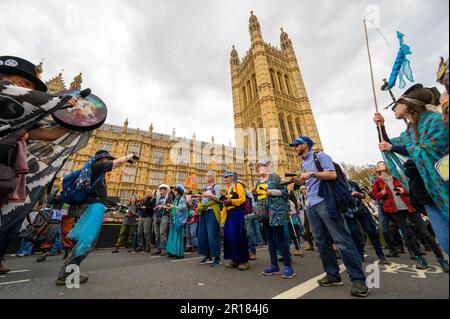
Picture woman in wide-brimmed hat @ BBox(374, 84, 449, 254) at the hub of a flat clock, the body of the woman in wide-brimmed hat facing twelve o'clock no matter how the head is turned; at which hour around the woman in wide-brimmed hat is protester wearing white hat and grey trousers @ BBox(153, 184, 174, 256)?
The protester wearing white hat and grey trousers is roughly at 12 o'clock from the woman in wide-brimmed hat.

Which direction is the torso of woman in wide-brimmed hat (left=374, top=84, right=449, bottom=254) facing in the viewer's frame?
to the viewer's left

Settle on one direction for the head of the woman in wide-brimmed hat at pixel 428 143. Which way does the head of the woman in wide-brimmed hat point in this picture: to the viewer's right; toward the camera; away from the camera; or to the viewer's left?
to the viewer's left
